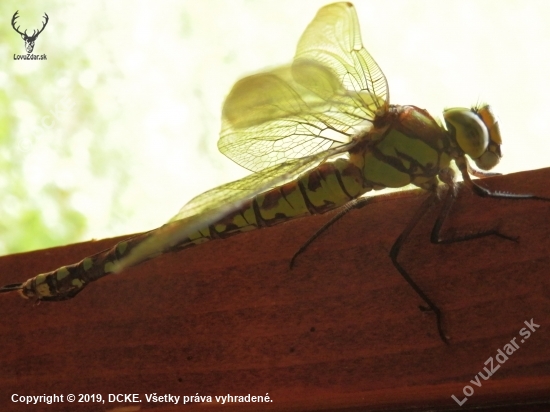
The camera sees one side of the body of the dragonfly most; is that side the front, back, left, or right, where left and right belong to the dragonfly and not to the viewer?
right
